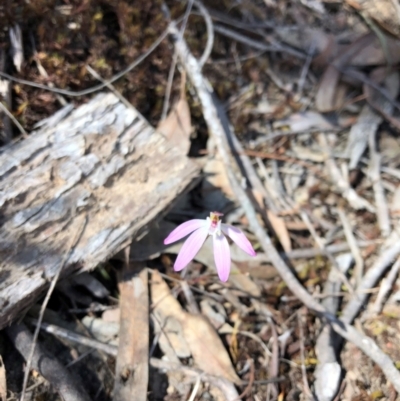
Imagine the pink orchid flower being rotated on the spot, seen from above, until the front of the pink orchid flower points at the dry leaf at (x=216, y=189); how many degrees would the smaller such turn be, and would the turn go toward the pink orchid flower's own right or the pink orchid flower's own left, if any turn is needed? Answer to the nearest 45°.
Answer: approximately 180°

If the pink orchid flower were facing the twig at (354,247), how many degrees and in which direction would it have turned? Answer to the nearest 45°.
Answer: approximately 135° to its left

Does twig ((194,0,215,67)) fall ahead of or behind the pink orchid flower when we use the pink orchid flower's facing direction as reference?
behind

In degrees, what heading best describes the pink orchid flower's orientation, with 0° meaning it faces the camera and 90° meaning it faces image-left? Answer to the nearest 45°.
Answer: approximately 0°

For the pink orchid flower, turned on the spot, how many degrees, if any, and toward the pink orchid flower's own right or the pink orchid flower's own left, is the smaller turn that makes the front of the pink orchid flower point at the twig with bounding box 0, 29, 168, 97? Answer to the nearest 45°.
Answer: approximately 180°
